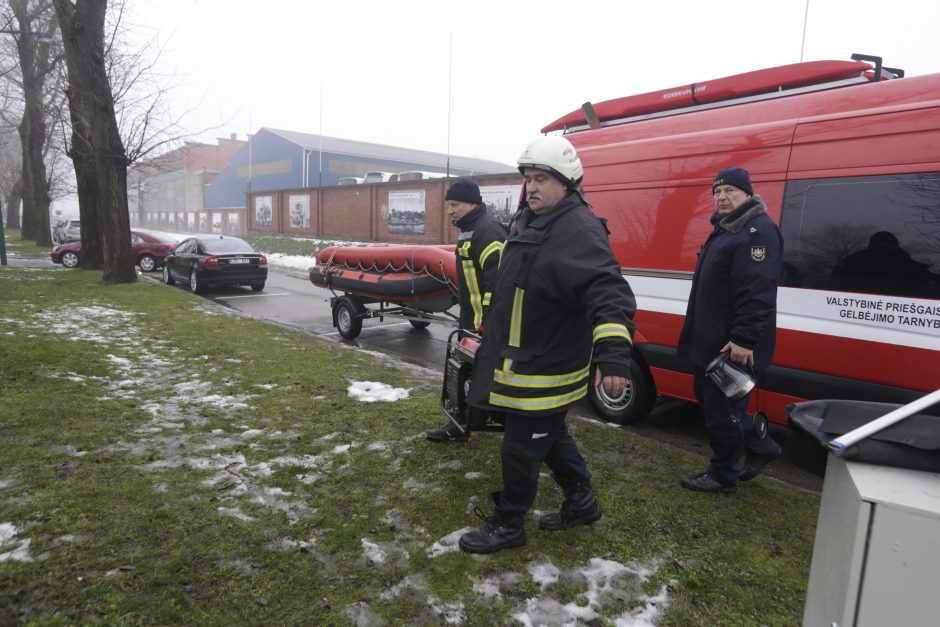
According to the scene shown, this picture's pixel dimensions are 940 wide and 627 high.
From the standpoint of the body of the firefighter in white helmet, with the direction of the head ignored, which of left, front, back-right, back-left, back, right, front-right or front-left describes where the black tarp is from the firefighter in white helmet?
left

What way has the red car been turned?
to the viewer's left

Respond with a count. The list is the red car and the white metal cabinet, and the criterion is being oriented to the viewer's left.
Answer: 1

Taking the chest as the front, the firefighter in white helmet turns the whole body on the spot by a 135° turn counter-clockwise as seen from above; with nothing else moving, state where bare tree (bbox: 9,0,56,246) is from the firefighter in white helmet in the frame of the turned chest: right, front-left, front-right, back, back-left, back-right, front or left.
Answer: back-left

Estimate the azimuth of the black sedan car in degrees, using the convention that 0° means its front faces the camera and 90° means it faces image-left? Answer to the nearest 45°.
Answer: approximately 135°

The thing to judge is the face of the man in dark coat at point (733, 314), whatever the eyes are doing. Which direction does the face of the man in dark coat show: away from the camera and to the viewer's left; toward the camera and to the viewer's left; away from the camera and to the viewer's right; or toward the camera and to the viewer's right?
toward the camera and to the viewer's left

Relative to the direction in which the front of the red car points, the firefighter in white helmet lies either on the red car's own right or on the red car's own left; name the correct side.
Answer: on the red car's own left

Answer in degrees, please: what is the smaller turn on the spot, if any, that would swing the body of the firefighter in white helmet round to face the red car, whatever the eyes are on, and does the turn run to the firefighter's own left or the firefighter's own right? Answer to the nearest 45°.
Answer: approximately 90° to the firefighter's own right

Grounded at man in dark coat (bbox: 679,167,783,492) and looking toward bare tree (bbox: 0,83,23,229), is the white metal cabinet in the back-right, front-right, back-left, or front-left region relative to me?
back-left
